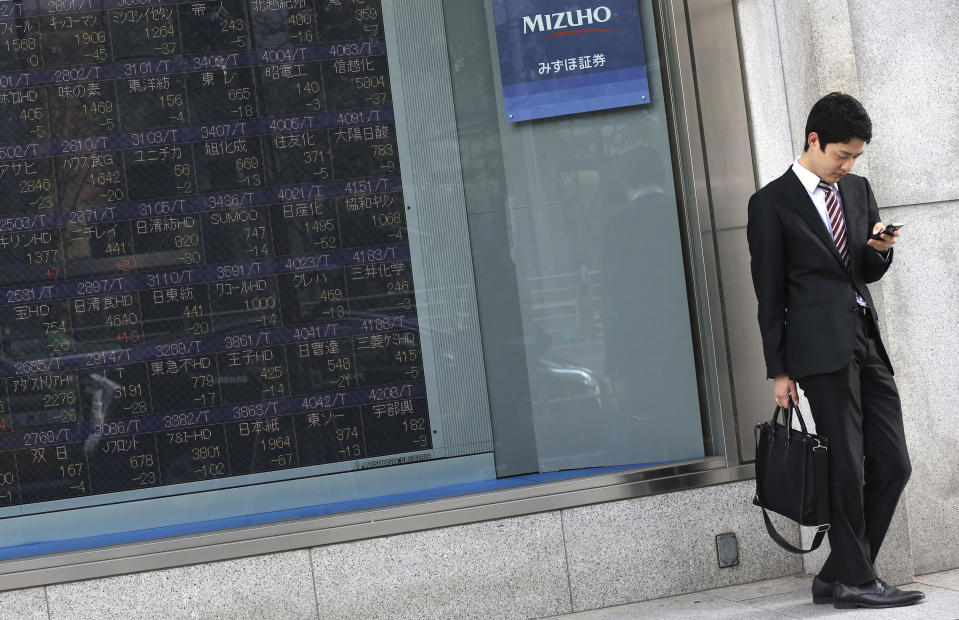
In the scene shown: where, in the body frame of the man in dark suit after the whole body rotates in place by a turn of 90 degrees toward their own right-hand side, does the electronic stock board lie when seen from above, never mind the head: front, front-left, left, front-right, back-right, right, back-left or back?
front-right

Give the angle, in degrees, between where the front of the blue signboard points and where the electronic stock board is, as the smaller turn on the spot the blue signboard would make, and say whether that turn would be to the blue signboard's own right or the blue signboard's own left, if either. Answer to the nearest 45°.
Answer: approximately 90° to the blue signboard's own right

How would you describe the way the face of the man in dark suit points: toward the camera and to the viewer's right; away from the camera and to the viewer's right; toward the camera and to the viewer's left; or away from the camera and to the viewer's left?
toward the camera and to the viewer's right

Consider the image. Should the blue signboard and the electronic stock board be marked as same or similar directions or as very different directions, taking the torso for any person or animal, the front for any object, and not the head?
same or similar directions

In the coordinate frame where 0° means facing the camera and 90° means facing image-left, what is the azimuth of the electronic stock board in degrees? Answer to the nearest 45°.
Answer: approximately 0°

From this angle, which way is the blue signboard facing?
toward the camera

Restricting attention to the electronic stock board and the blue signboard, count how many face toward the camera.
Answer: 2

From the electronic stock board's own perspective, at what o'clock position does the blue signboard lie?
The blue signboard is roughly at 9 o'clock from the electronic stock board.
